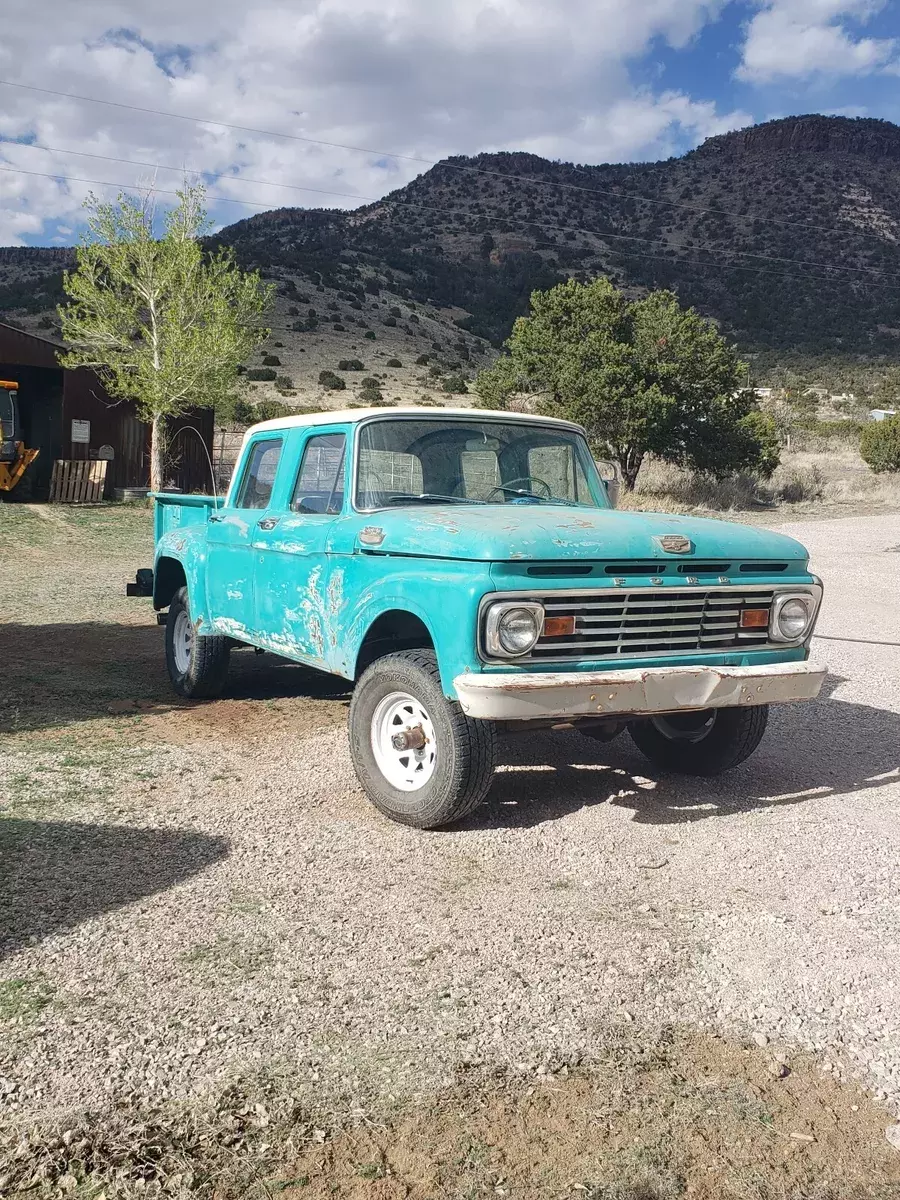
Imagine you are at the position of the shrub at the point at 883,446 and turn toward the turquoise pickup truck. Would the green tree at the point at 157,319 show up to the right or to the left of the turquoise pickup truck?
right

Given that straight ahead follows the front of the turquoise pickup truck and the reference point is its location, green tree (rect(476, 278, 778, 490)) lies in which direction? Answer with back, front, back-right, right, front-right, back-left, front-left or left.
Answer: back-left

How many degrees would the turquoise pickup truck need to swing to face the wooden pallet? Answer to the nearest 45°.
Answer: approximately 180°

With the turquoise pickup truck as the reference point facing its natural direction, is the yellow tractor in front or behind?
behind

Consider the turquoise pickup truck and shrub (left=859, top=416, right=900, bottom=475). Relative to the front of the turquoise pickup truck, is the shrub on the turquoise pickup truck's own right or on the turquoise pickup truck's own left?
on the turquoise pickup truck's own left

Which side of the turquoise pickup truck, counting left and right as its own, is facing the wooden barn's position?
back

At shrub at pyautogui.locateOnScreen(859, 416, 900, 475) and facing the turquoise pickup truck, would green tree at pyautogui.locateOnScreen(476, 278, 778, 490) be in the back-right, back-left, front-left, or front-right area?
front-right

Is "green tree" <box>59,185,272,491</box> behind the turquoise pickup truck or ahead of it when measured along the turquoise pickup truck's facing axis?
behind

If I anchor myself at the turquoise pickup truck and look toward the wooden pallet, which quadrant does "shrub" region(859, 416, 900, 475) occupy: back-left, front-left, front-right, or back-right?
front-right
